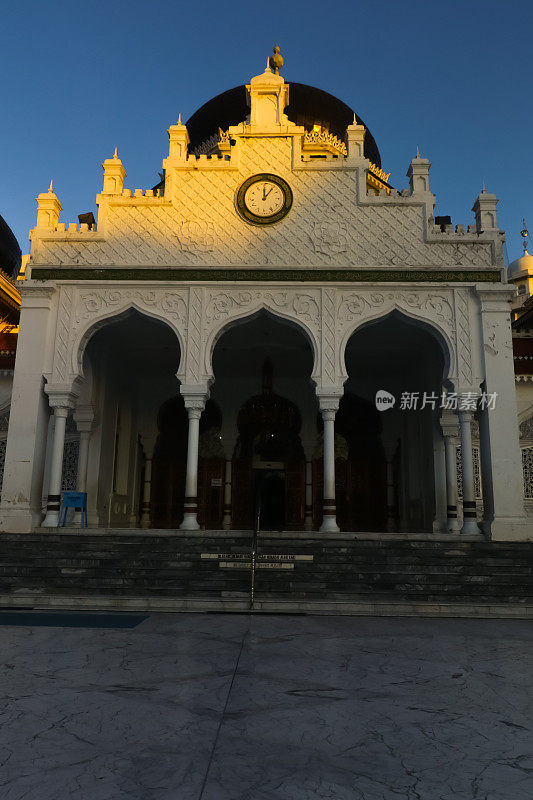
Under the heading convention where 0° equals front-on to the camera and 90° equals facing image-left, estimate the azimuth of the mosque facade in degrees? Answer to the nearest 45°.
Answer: approximately 0°
